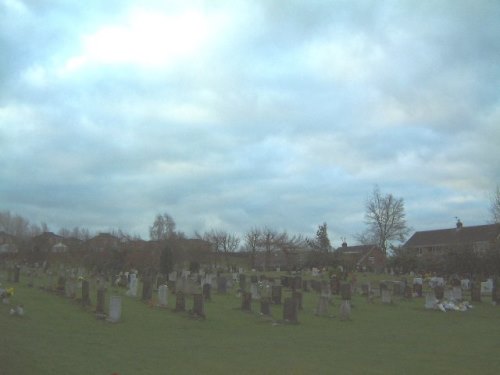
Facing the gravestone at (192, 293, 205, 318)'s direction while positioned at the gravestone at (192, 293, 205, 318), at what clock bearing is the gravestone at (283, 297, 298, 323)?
the gravestone at (283, 297, 298, 323) is roughly at 8 o'clock from the gravestone at (192, 293, 205, 318).

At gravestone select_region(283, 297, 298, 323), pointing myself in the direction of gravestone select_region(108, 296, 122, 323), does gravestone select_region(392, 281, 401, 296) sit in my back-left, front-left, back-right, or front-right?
back-right

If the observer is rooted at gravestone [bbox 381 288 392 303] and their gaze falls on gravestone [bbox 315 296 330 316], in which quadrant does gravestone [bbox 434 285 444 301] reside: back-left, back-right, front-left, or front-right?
back-left

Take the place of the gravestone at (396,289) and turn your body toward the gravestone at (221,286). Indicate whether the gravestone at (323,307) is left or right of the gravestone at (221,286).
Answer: left

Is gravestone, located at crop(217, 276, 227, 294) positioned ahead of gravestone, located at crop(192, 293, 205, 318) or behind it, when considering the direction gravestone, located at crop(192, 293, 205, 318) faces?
behind

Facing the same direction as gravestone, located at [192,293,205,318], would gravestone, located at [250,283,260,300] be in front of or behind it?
behind

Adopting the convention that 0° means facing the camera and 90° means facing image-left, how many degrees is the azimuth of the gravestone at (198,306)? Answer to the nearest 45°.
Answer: approximately 45°

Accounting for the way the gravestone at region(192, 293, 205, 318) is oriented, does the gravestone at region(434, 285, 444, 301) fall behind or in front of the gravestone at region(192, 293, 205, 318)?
behind
